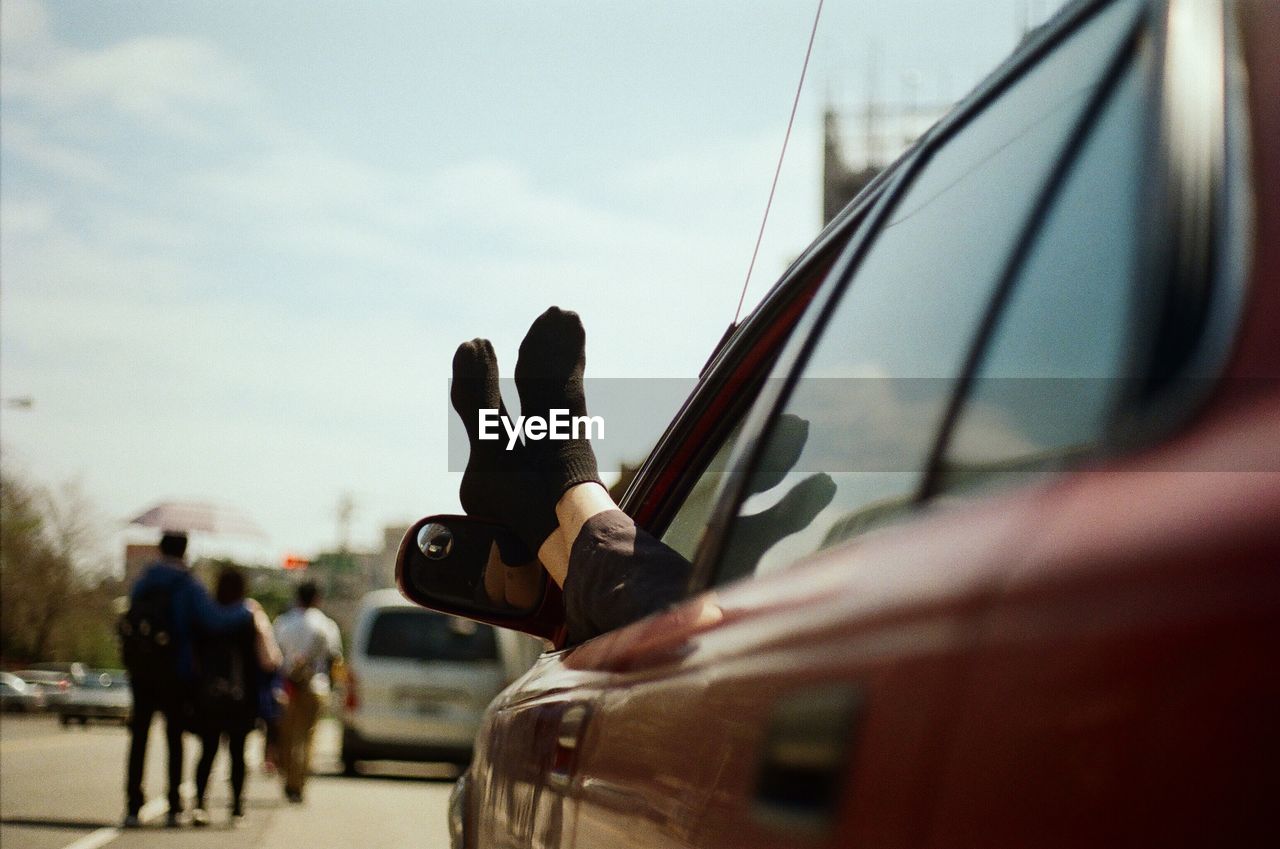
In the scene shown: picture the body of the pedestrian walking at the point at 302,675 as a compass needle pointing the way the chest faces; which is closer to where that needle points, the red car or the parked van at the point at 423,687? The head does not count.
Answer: the parked van

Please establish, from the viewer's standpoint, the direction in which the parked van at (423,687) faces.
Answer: facing away from the viewer

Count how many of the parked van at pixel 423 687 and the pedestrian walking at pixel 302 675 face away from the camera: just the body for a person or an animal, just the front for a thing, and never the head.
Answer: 2

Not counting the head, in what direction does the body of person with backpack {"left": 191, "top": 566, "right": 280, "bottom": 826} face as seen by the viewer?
away from the camera

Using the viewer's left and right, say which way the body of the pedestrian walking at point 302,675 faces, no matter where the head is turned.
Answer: facing away from the viewer

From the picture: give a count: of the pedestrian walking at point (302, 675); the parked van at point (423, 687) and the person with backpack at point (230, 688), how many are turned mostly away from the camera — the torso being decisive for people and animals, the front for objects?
3

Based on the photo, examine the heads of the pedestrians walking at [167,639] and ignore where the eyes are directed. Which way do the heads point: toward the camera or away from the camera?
away from the camera

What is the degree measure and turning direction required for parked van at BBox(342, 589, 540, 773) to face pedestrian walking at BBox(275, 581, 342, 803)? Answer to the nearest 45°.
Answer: approximately 180°

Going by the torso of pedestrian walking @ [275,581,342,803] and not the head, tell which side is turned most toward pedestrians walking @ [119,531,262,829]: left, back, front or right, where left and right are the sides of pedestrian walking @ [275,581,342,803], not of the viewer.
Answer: back

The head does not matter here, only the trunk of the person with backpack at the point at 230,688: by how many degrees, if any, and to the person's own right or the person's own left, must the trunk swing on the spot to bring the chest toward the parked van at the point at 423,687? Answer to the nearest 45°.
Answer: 0° — they already face it

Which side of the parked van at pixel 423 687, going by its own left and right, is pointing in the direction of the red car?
back

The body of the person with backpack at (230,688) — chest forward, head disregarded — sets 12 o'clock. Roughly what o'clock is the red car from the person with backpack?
The red car is roughly at 6 o'clock from the person with backpack.

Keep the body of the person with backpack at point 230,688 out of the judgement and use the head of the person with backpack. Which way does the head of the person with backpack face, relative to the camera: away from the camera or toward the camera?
away from the camera

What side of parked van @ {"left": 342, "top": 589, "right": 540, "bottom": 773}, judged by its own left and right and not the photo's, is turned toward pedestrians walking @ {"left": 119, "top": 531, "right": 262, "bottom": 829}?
back

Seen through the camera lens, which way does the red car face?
facing away from the viewer and to the left of the viewer
